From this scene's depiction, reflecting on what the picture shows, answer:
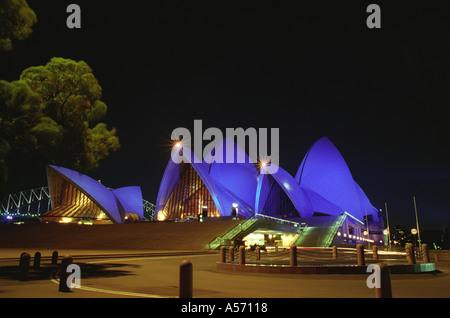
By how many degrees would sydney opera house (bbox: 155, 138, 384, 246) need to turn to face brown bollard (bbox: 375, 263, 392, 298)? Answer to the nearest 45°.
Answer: approximately 45° to its left
